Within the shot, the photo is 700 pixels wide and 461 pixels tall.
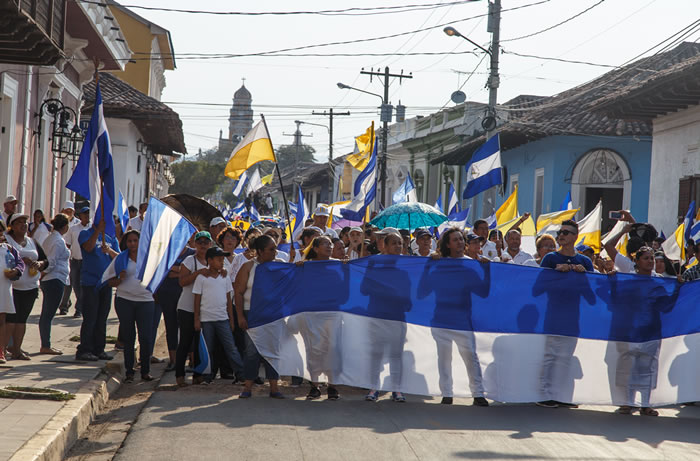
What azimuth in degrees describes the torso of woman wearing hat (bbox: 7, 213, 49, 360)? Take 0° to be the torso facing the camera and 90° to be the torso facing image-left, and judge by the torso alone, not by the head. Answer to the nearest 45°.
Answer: approximately 315°

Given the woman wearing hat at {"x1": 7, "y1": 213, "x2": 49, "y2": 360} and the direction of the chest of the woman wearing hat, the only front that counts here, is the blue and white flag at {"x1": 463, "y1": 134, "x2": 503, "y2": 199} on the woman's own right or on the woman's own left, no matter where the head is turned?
on the woman's own left

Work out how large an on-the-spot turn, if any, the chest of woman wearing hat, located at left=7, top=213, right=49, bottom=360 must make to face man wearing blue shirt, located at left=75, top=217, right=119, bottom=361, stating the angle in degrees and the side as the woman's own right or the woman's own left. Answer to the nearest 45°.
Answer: approximately 45° to the woman's own left

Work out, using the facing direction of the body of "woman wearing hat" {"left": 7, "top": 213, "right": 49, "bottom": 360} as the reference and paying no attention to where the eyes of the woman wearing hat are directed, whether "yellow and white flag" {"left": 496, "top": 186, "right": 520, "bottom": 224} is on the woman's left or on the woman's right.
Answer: on the woman's left
